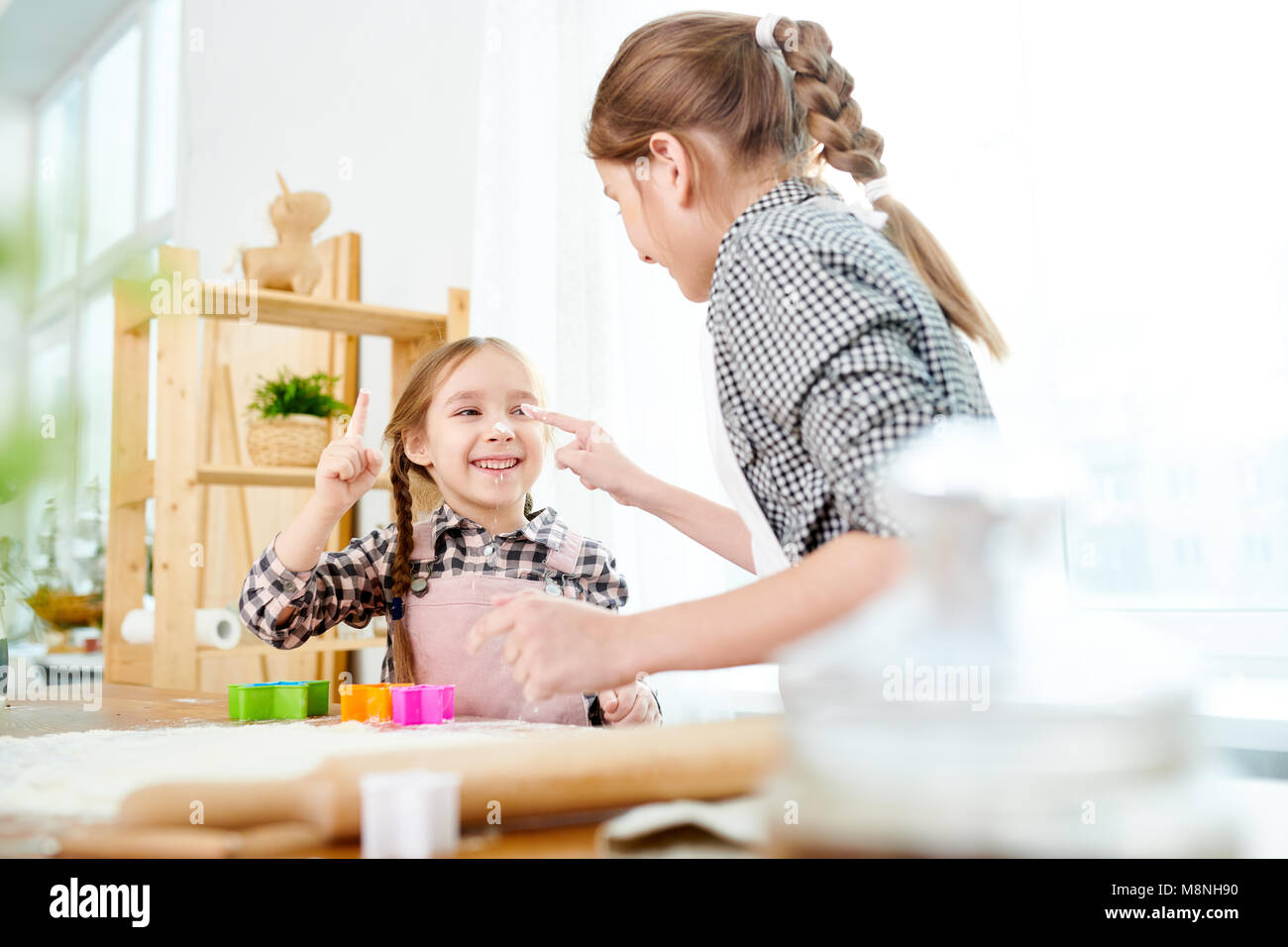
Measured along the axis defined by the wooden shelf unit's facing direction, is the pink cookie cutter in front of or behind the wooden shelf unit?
in front

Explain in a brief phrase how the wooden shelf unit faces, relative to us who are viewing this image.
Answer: facing the viewer and to the right of the viewer

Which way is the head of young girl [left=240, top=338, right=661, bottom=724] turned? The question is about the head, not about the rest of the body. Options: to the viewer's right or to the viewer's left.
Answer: to the viewer's right

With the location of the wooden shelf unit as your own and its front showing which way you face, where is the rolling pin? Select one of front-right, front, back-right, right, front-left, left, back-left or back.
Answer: front-right

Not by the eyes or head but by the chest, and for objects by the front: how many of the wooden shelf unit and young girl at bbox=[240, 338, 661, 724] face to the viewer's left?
0

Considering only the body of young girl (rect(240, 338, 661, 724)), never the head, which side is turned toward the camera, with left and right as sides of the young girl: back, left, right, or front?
front
